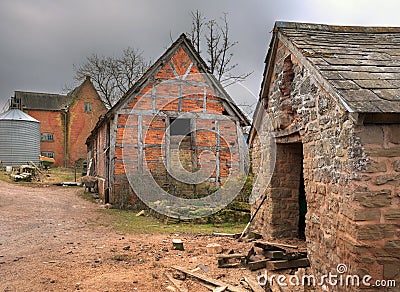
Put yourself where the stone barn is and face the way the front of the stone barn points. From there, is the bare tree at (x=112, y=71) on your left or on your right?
on your right

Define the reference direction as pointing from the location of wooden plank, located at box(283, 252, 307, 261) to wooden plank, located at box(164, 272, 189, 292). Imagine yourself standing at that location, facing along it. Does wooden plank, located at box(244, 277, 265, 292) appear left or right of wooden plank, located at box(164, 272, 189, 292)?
left

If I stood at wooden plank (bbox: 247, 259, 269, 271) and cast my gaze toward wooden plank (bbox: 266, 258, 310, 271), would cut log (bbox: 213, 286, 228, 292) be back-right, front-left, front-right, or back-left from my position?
back-right

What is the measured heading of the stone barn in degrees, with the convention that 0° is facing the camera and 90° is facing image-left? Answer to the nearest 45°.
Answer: approximately 45°

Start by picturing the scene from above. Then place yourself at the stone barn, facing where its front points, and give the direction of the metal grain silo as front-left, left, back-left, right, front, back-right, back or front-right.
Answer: right
